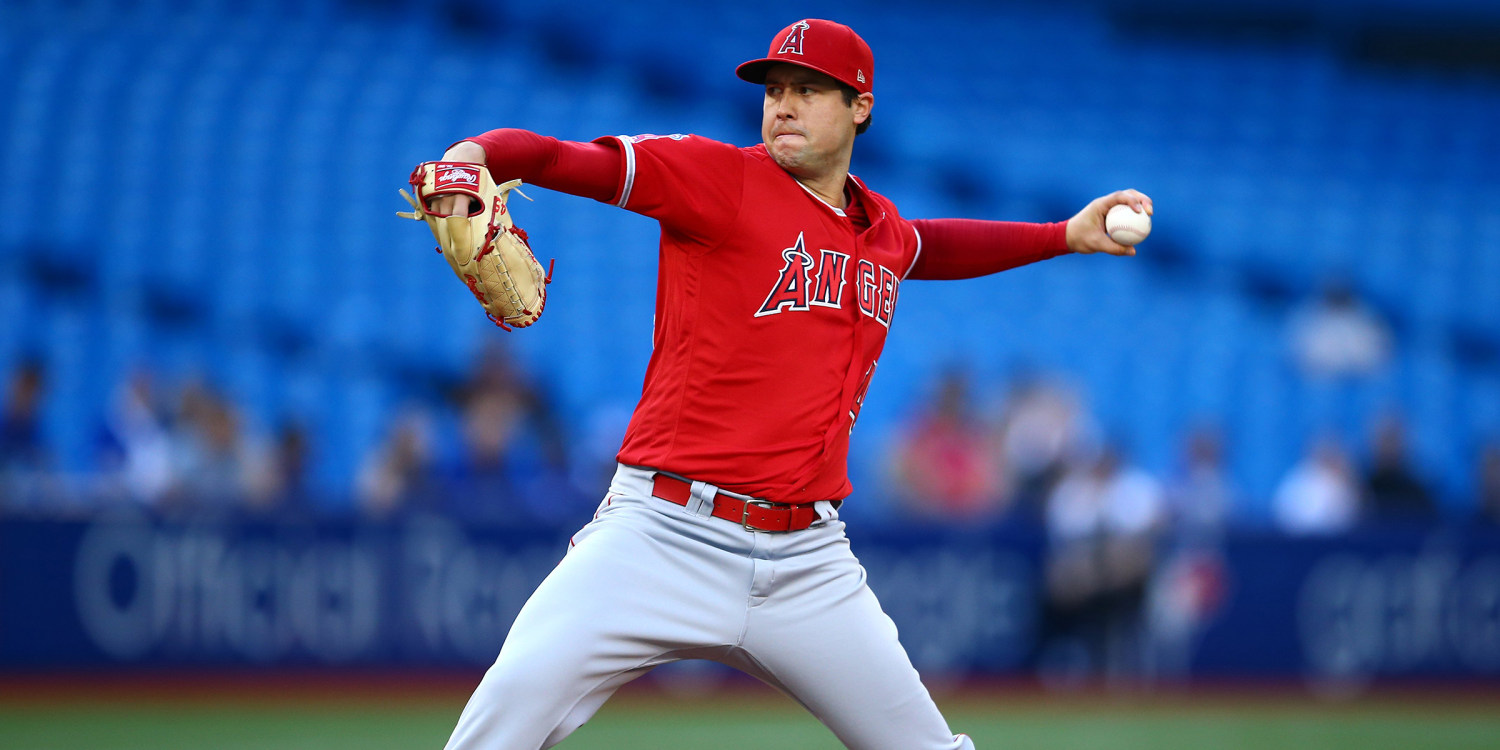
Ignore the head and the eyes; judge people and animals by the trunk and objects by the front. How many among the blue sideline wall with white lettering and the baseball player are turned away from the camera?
0

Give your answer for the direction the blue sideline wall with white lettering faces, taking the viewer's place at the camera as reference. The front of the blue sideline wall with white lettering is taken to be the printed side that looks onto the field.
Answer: facing the viewer

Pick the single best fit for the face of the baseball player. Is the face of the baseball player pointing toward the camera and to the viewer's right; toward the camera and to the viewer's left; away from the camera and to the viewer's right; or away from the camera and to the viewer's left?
toward the camera and to the viewer's left

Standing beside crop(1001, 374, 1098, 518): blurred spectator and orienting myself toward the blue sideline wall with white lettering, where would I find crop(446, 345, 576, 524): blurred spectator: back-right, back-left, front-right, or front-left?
front-right

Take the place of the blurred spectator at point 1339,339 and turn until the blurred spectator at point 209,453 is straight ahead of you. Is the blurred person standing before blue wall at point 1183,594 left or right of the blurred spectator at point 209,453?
left
